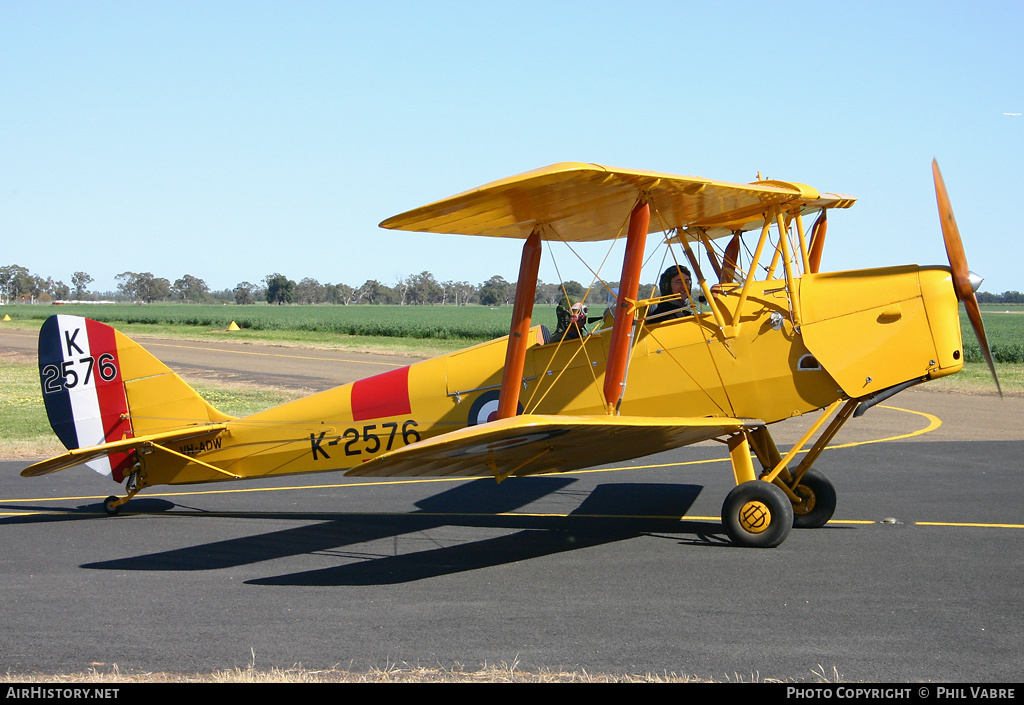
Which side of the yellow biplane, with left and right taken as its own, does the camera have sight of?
right
